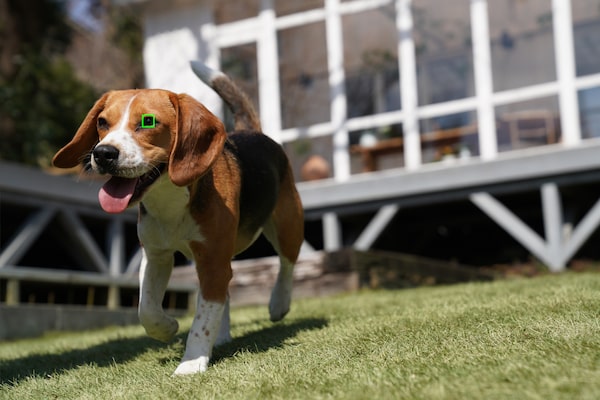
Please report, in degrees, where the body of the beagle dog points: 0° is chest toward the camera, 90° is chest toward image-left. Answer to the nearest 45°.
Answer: approximately 45°

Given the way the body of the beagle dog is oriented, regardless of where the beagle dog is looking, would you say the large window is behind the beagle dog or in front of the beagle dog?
behind
